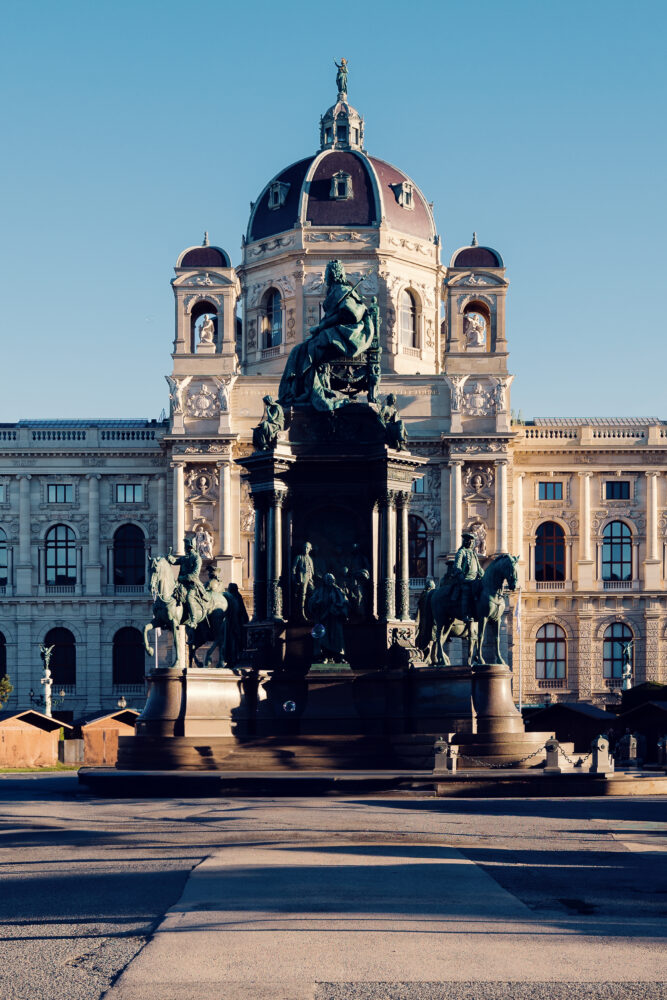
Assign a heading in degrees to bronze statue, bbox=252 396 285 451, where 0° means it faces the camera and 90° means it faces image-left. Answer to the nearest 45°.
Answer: approximately 45°

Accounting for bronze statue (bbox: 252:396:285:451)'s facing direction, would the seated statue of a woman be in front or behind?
behind

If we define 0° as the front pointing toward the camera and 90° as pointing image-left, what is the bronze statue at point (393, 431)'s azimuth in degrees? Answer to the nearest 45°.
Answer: approximately 315°

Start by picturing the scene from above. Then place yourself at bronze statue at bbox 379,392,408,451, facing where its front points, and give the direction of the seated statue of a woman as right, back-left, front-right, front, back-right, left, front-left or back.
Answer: back

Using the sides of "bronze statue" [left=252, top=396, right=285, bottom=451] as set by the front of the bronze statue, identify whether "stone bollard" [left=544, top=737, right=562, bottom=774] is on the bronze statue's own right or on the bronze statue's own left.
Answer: on the bronze statue's own left

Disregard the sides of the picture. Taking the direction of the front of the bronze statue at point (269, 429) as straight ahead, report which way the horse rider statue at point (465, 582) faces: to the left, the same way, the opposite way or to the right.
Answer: to the left
